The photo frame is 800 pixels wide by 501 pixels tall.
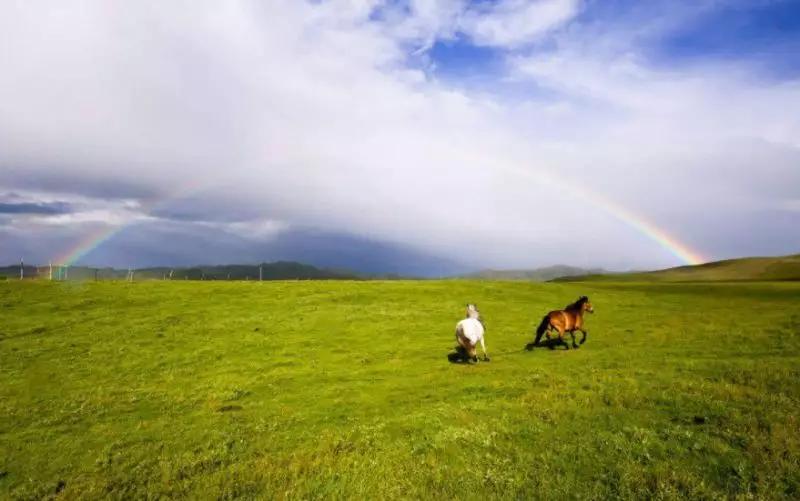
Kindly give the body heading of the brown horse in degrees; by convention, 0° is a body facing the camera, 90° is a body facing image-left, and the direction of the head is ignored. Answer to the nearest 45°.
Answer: approximately 270°

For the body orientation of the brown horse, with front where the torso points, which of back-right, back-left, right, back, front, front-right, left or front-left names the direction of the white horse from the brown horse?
back-right
